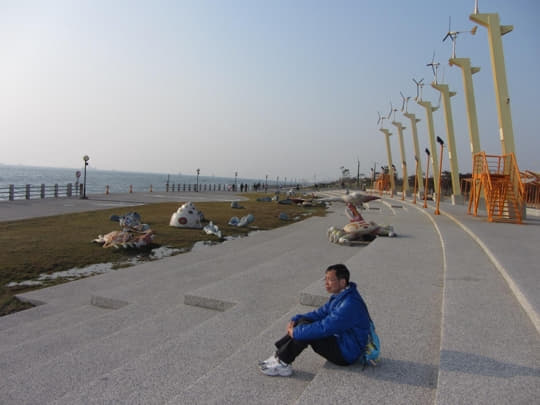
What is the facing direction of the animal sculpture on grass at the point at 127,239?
to the viewer's left

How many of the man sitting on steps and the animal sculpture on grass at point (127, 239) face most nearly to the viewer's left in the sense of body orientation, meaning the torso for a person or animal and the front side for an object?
2

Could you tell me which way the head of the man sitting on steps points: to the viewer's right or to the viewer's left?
to the viewer's left

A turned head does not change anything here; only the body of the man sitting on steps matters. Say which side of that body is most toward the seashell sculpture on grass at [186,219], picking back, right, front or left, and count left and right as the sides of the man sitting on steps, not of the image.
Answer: right

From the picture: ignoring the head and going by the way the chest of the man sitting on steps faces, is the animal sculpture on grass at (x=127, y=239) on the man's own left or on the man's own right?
on the man's own right

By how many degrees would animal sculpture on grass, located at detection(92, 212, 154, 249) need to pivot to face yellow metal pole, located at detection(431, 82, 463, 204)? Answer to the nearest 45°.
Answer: approximately 135° to its right

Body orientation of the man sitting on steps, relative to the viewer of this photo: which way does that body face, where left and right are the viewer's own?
facing to the left of the viewer

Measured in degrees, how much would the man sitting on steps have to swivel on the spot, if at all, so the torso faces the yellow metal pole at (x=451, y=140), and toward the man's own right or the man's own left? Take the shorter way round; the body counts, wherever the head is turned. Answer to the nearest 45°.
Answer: approximately 90° to the man's own right
